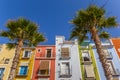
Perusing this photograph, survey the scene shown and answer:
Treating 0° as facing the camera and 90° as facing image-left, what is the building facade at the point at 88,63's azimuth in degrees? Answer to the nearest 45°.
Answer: approximately 0°

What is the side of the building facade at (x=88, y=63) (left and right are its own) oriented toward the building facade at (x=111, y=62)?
left

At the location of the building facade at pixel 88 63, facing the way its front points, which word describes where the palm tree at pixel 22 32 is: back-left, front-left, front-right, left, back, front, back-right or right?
front-right

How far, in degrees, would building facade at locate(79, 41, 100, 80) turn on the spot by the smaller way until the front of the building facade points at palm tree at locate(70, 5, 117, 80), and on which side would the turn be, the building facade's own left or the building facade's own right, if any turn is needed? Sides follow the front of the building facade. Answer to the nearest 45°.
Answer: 0° — it already faces it

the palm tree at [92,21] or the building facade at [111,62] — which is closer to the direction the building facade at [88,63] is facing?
the palm tree
